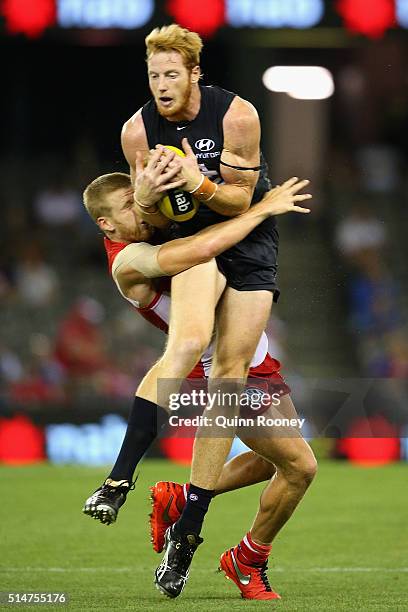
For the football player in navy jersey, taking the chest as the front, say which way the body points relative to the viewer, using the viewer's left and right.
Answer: facing the viewer and to the left of the viewer
